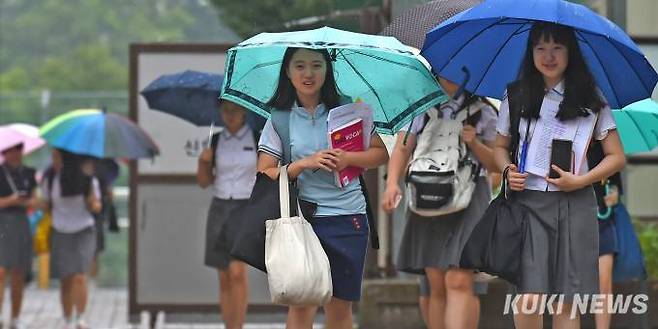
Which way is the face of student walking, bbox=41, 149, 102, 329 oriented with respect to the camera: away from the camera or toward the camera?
away from the camera

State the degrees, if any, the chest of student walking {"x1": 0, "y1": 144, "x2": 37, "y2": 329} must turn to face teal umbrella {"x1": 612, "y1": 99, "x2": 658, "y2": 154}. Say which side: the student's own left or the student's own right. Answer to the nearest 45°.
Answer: approximately 45° to the student's own left

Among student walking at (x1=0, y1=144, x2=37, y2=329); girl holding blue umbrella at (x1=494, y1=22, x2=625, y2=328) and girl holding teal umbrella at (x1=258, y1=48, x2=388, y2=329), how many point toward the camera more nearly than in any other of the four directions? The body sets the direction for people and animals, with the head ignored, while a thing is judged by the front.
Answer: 3

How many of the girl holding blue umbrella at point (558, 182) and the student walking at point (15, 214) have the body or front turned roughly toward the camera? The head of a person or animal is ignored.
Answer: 2

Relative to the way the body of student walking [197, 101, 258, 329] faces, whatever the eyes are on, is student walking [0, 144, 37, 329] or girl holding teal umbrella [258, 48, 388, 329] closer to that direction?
the girl holding teal umbrella

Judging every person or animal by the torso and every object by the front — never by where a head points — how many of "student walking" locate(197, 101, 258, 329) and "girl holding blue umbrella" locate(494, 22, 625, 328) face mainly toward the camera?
2

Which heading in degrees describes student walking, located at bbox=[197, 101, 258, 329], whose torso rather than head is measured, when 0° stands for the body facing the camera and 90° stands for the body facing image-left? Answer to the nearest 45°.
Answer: approximately 0°
